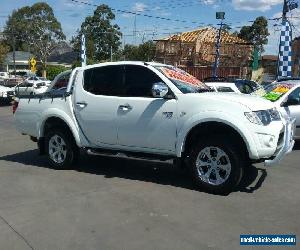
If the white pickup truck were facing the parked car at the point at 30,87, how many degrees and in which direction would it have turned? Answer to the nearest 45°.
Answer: approximately 135° to its left

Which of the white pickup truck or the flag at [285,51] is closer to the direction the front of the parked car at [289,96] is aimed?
the white pickup truck

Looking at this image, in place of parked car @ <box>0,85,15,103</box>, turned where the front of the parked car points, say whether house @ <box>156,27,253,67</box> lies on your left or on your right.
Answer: on your left

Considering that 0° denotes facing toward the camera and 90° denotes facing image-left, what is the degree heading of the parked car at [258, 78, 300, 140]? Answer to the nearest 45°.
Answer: approximately 45°

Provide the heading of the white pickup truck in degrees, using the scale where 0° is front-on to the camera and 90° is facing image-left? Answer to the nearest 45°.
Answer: approximately 315°

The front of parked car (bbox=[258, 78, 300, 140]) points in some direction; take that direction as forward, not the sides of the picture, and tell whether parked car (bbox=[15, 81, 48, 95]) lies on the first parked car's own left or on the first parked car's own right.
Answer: on the first parked car's own right

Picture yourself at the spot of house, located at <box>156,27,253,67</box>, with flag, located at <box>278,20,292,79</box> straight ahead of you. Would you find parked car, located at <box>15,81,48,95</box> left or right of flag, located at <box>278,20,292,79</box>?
right

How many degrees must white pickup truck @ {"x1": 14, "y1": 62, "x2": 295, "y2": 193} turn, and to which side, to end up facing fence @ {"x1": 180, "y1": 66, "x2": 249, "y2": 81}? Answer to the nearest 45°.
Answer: approximately 135° to its left
